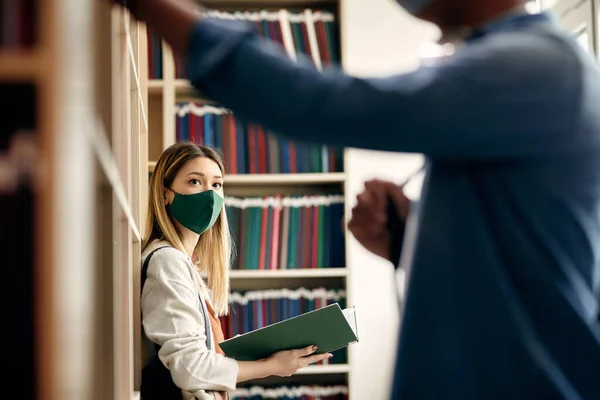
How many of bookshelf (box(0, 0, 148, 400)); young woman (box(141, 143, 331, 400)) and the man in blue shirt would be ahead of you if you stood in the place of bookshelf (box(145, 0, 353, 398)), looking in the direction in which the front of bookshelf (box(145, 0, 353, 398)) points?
3

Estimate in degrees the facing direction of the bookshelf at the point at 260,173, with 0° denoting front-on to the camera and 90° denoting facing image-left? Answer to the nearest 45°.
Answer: approximately 0°

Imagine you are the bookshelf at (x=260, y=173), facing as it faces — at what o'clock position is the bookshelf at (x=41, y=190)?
the bookshelf at (x=41, y=190) is roughly at 12 o'clock from the bookshelf at (x=260, y=173).

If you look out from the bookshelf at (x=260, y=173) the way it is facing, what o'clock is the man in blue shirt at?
The man in blue shirt is roughly at 12 o'clock from the bookshelf.

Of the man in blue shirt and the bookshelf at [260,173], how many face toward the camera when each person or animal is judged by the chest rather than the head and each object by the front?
1
